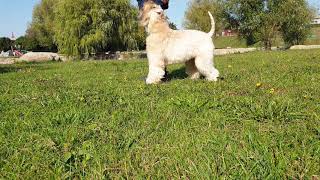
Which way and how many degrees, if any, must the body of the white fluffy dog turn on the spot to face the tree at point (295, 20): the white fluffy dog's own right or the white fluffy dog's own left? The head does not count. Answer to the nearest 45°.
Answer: approximately 90° to the white fluffy dog's own right

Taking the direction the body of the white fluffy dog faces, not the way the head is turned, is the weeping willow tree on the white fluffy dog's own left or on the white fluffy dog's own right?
on the white fluffy dog's own right

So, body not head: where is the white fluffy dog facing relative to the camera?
to the viewer's left

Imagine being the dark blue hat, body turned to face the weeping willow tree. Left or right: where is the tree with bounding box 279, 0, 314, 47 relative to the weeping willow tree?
right

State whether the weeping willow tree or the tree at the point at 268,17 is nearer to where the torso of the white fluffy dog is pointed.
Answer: the weeping willow tree

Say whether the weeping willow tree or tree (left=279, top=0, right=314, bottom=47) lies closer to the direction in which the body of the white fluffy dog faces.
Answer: the weeping willow tree

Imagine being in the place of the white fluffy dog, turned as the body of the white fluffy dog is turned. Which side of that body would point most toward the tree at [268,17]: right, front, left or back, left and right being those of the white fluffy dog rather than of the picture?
right
